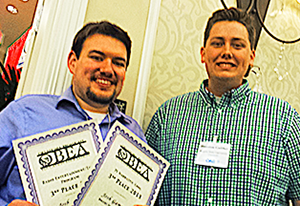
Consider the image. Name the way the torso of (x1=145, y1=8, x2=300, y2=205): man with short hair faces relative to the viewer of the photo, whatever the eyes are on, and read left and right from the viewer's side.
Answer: facing the viewer

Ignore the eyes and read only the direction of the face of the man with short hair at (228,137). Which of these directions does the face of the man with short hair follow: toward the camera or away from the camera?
toward the camera

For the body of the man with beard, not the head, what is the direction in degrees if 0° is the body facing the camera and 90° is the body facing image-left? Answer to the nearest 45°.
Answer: approximately 315°

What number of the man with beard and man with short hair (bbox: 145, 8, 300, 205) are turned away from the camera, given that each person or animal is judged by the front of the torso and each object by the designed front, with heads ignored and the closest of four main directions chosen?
0
